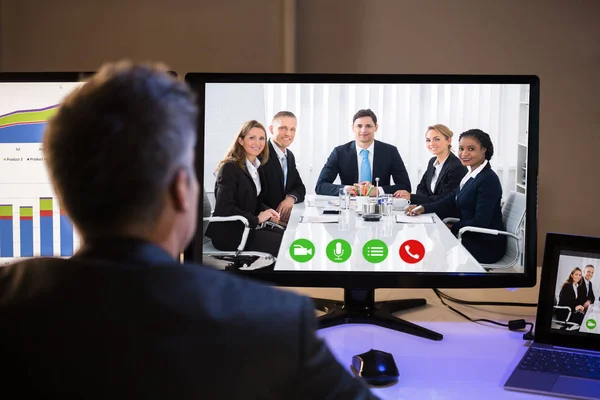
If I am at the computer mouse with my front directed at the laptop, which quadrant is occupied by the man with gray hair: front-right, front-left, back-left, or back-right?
back-right

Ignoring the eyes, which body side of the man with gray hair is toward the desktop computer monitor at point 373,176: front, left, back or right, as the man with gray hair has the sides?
front

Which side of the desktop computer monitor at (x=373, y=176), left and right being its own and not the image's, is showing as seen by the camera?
front

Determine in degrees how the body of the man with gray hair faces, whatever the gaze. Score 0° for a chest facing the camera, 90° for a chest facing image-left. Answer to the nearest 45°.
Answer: approximately 225°

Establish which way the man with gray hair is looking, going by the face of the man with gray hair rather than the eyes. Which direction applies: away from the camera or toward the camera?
away from the camera

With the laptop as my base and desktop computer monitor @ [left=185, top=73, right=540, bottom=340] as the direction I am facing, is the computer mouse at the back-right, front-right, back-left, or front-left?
front-left

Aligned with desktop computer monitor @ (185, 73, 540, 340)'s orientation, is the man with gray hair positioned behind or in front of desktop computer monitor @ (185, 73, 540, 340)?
in front

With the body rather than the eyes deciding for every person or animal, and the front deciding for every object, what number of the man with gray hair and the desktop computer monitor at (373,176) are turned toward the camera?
1

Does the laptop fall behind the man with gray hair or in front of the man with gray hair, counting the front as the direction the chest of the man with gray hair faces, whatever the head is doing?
in front

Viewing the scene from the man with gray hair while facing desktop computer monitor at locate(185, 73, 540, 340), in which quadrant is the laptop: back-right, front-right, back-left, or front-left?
front-right

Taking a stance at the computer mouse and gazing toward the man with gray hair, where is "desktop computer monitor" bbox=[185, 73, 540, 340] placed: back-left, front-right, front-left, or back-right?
back-right

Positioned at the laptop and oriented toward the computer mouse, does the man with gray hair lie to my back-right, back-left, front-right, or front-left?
front-left
